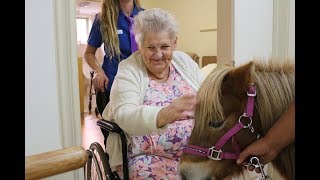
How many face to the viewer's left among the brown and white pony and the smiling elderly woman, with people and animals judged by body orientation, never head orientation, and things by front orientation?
1

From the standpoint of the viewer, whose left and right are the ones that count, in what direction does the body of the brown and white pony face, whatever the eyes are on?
facing to the left of the viewer

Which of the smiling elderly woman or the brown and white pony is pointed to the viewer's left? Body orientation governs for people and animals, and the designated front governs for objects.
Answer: the brown and white pony

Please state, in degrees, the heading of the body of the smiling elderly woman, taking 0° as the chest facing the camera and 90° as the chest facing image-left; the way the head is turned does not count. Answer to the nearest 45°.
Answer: approximately 315°
